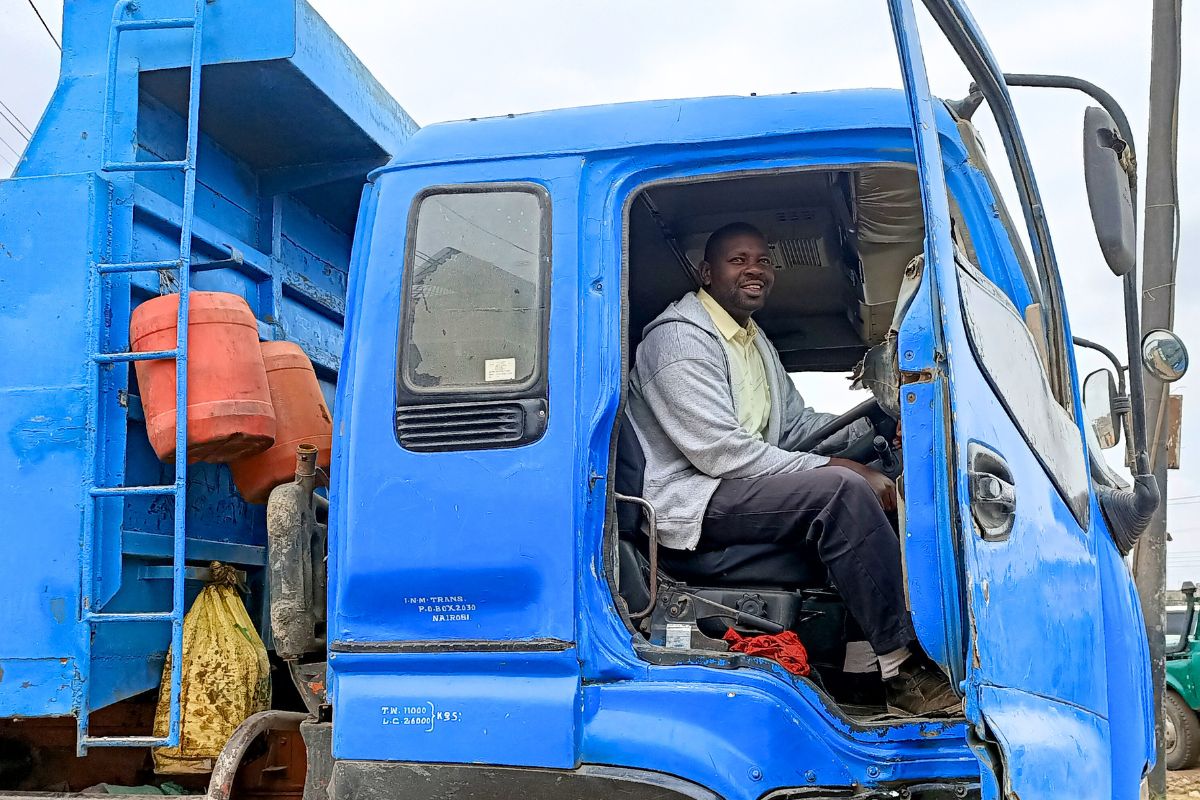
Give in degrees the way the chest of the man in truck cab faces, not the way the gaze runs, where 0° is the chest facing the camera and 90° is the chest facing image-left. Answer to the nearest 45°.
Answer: approximately 315°

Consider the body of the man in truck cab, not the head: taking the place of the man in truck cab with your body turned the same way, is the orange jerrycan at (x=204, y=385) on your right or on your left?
on your right

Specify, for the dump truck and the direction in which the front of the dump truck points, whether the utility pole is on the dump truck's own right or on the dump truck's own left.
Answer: on the dump truck's own left

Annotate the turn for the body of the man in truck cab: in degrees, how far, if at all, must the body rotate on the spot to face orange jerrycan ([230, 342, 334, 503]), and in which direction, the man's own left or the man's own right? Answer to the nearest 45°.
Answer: approximately 135° to the man's own right

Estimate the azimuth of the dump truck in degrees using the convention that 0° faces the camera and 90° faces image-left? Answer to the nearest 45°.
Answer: approximately 270°

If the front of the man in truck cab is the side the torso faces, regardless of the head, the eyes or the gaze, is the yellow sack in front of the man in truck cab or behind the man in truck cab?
behind

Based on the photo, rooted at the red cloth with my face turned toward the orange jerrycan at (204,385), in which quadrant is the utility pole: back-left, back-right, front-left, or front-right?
back-right
